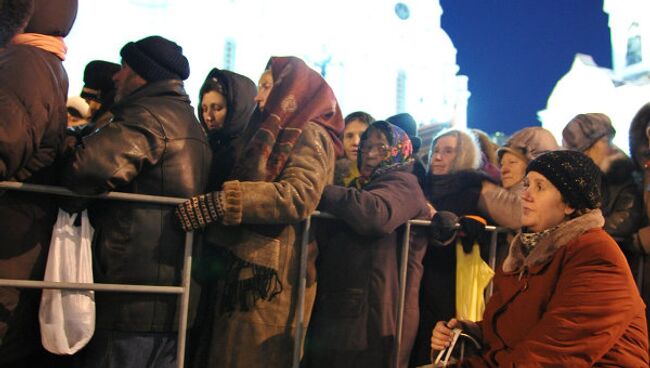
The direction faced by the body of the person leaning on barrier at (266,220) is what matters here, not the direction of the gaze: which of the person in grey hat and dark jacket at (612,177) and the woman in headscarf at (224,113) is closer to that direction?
the woman in headscarf

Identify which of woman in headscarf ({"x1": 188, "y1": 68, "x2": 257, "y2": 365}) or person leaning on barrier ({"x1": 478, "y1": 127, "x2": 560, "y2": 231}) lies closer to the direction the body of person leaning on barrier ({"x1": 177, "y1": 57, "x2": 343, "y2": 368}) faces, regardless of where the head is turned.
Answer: the woman in headscarf

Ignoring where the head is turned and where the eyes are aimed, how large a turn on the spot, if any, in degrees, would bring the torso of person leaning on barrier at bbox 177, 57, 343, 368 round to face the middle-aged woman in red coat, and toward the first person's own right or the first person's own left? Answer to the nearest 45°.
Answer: approximately 180°

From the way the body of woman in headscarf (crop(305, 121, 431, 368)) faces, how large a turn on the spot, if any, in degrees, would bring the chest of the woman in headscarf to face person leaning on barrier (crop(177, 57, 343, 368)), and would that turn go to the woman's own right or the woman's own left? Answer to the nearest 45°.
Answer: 0° — they already face them

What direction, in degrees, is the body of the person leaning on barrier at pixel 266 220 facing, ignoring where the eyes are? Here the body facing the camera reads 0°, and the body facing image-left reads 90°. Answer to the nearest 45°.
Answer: approximately 90°

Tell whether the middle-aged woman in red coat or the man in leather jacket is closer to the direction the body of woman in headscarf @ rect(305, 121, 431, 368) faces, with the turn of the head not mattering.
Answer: the man in leather jacket
